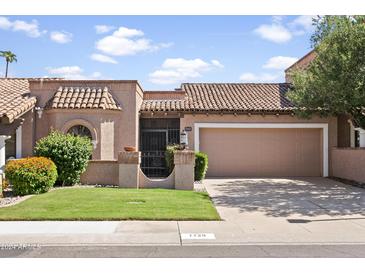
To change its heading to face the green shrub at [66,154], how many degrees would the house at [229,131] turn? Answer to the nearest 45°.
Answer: approximately 45° to its right

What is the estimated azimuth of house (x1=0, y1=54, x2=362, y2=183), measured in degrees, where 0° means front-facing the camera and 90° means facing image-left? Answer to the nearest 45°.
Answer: approximately 0°

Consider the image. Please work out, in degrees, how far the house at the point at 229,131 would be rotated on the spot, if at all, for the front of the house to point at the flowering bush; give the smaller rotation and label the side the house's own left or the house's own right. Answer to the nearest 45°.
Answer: approximately 45° to the house's own right

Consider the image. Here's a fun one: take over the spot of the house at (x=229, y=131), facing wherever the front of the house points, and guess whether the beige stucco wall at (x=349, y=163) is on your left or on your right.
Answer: on your left

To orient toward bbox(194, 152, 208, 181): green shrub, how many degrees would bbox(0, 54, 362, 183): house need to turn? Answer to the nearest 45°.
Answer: approximately 45° to its right
